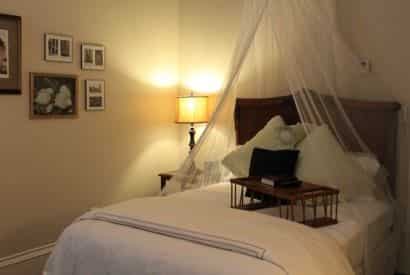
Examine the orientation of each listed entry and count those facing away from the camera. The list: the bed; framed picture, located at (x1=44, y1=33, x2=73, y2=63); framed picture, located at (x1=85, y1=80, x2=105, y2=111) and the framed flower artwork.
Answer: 0

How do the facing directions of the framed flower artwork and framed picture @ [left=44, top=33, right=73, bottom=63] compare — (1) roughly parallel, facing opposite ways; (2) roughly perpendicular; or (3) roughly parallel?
roughly parallel

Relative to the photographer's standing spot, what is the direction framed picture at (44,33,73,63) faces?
facing the viewer and to the right of the viewer

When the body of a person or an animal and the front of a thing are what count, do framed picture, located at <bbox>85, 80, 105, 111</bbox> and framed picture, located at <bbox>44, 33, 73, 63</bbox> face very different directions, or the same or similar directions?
same or similar directions

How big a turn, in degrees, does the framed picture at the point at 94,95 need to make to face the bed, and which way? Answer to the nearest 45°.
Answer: approximately 45° to its right

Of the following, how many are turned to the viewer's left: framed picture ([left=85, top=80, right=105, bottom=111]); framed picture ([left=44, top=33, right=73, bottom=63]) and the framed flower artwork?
0

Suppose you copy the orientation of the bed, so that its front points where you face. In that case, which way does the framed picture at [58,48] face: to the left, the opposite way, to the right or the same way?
to the left

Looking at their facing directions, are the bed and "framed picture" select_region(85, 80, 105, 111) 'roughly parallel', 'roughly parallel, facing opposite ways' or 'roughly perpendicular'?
roughly perpendicular

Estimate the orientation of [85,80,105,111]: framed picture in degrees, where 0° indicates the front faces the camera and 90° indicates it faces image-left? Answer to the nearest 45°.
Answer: approximately 315°

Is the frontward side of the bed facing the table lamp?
no

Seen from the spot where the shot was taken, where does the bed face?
facing the viewer and to the left of the viewer

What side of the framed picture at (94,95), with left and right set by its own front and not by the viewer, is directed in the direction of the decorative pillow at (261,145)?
front

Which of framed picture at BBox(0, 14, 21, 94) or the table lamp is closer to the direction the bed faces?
the framed picture
